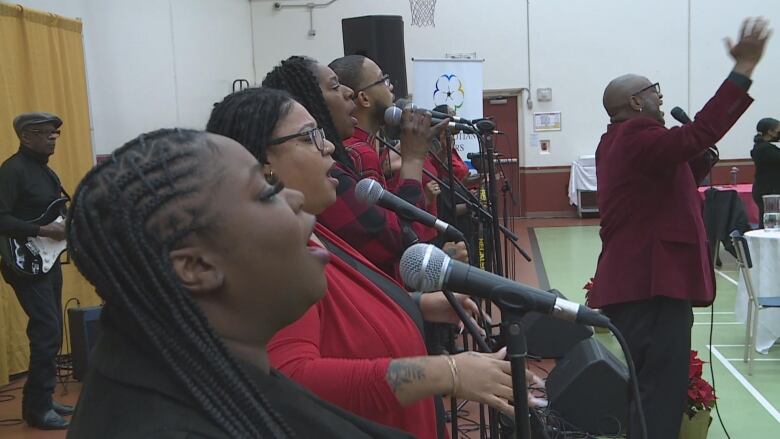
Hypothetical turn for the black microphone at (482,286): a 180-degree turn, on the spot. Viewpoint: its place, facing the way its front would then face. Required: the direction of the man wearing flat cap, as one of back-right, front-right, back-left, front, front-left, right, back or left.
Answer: back-left

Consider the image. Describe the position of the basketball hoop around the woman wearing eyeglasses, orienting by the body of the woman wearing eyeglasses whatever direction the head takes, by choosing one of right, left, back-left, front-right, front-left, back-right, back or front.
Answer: left

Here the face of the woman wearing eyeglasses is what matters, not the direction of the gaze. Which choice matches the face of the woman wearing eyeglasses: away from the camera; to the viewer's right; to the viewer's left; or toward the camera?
to the viewer's right

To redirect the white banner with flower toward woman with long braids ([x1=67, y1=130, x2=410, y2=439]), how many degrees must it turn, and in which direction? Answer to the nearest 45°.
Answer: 0° — it already faces them

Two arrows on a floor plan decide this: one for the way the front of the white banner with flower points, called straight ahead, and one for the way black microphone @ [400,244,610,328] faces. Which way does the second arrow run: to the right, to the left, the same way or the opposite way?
to the right

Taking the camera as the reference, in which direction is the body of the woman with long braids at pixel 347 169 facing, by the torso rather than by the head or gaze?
to the viewer's right

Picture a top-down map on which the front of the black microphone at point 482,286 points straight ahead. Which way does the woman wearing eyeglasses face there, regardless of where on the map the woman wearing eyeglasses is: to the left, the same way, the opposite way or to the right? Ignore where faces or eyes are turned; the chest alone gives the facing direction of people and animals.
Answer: the opposite way

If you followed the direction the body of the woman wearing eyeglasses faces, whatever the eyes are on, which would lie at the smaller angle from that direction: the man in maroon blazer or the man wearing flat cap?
the man in maroon blazer

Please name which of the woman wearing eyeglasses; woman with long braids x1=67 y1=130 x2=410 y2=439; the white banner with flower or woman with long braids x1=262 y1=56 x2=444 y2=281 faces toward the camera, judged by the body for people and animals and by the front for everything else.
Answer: the white banner with flower

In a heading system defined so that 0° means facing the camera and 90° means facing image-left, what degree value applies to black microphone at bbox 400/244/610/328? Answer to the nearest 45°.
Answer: approximately 90°

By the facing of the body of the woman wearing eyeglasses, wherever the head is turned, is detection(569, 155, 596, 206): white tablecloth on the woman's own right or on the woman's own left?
on the woman's own left

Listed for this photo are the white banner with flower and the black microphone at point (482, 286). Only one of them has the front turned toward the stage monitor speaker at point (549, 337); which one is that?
the white banner with flower

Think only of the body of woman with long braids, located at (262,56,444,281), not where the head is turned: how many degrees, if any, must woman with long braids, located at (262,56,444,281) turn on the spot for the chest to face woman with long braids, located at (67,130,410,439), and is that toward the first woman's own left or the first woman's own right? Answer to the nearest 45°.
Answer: approximately 90° to the first woman's own right

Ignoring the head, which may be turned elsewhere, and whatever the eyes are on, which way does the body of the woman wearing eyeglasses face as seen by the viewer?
to the viewer's right

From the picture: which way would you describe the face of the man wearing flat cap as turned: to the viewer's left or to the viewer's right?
to the viewer's right

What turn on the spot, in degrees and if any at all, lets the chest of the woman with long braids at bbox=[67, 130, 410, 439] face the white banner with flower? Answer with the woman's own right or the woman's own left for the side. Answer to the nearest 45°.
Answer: approximately 90° to the woman's own left

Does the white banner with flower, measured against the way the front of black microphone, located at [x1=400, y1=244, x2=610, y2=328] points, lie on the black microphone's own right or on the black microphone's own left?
on the black microphone's own right

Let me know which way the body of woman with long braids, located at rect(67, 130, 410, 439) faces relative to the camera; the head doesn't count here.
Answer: to the viewer's right

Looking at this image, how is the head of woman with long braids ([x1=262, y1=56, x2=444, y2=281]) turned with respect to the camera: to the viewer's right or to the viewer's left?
to the viewer's right

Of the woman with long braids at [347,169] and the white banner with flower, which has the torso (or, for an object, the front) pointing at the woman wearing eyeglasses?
the white banner with flower
